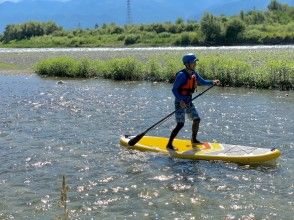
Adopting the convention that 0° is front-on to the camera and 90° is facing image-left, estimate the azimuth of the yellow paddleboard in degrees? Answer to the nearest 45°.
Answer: approximately 270°
